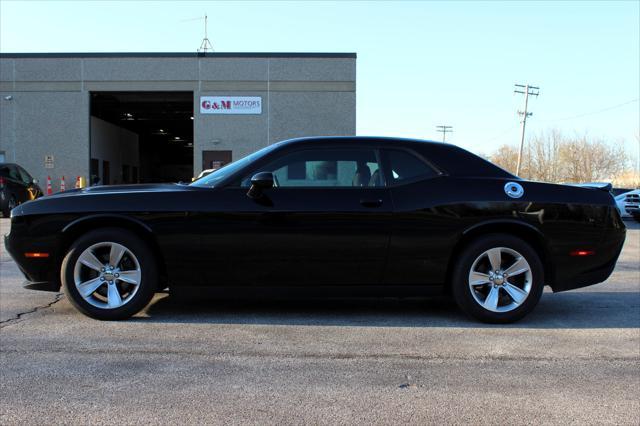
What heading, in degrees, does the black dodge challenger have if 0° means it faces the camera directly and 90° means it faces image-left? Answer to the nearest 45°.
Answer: approximately 90°

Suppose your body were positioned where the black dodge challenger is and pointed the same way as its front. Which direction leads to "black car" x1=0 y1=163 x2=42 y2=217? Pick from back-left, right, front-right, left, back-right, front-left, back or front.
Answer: front-right

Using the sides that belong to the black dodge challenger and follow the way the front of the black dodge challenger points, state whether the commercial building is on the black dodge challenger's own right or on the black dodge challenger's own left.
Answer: on the black dodge challenger's own right

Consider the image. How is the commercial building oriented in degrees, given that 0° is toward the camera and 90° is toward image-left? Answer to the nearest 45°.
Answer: approximately 0°

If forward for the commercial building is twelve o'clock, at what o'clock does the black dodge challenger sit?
The black dodge challenger is roughly at 12 o'clock from the commercial building.

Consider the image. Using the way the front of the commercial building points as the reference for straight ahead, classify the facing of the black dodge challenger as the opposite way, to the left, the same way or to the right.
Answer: to the right
